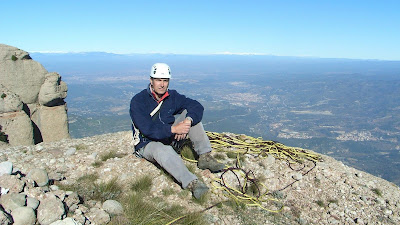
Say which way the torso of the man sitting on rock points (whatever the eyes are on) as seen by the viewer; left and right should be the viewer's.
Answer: facing the viewer and to the right of the viewer

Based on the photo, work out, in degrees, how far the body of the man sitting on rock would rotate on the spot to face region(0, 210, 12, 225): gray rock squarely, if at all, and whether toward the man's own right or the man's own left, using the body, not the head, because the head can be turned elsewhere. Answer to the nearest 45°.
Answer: approximately 90° to the man's own right

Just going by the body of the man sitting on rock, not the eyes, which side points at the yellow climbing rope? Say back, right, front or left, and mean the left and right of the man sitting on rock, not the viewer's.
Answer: left

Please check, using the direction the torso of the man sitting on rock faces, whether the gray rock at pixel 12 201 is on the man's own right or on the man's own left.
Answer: on the man's own right

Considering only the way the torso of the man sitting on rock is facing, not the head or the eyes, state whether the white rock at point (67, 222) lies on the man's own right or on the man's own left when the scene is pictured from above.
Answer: on the man's own right

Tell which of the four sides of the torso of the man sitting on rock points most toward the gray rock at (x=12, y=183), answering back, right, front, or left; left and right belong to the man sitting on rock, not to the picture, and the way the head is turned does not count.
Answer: right

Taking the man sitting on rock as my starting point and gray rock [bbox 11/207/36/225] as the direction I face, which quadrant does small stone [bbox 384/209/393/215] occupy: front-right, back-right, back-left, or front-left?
back-left

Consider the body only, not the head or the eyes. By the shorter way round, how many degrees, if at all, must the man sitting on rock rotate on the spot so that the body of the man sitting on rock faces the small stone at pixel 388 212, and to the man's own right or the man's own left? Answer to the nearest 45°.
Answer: approximately 45° to the man's own left

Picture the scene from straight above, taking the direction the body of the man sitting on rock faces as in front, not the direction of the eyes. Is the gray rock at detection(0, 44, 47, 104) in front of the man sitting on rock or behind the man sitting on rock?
behind

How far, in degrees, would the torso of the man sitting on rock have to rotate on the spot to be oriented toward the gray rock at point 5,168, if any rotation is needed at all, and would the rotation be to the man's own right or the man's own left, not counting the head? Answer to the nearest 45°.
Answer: approximately 90° to the man's own right

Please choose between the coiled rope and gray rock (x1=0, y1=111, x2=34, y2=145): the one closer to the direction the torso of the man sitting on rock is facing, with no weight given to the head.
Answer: the coiled rope

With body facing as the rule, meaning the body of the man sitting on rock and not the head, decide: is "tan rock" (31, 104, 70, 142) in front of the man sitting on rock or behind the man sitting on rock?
behind

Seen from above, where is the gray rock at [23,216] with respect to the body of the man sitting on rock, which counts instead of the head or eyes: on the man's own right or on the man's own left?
on the man's own right

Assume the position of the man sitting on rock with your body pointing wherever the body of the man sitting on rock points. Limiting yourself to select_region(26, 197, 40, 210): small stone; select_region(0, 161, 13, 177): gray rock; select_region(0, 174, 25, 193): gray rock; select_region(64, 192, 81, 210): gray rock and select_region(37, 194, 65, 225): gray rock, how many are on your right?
5
